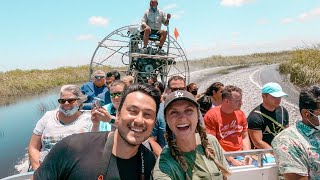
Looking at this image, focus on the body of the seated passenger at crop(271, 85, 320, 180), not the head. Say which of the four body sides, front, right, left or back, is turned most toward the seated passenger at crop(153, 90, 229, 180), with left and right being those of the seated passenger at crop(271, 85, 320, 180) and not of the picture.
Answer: right

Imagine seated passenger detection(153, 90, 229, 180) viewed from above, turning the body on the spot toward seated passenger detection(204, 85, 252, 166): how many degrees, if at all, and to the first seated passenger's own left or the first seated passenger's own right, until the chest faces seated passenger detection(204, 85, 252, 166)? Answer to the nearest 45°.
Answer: approximately 180°

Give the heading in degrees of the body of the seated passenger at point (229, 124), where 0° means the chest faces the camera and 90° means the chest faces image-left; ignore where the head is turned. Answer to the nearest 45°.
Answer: approximately 315°

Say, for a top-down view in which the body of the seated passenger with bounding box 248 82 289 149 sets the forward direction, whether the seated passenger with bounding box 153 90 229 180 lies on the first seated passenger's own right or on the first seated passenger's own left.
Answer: on the first seated passenger's own right

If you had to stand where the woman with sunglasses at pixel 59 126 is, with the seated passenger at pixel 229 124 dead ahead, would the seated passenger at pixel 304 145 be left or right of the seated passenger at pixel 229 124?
right

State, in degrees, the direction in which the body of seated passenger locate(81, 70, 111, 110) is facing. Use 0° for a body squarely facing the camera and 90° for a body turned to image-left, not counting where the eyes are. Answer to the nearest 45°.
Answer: approximately 0°

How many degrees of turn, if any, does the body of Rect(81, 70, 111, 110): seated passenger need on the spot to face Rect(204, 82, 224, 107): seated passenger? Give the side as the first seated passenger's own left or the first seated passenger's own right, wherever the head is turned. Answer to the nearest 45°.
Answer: approximately 45° to the first seated passenger's own left
